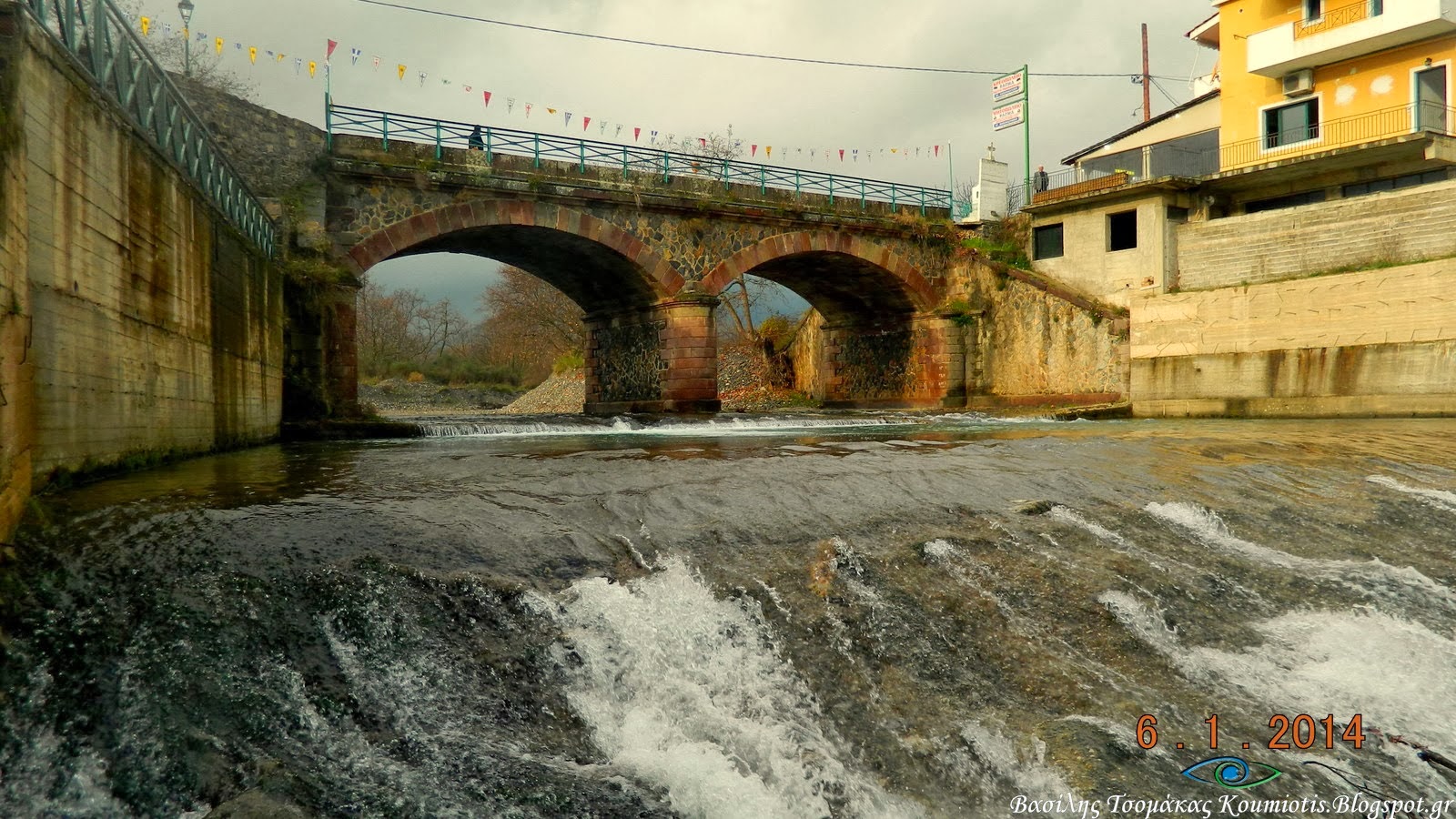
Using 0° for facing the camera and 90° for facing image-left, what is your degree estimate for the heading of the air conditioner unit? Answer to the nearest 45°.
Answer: approximately 45°

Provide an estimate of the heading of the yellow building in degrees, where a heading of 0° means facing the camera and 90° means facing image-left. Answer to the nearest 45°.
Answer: approximately 45°

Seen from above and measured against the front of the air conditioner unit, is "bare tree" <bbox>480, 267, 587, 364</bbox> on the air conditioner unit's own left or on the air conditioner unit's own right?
on the air conditioner unit's own right

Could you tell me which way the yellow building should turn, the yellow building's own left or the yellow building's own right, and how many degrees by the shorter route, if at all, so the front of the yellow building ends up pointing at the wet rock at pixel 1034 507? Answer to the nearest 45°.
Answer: approximately 45° to the yellow building's own left

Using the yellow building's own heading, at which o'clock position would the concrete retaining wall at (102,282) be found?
The concrete retaining wall is roughly at 11 o'clock from the yellow building.
